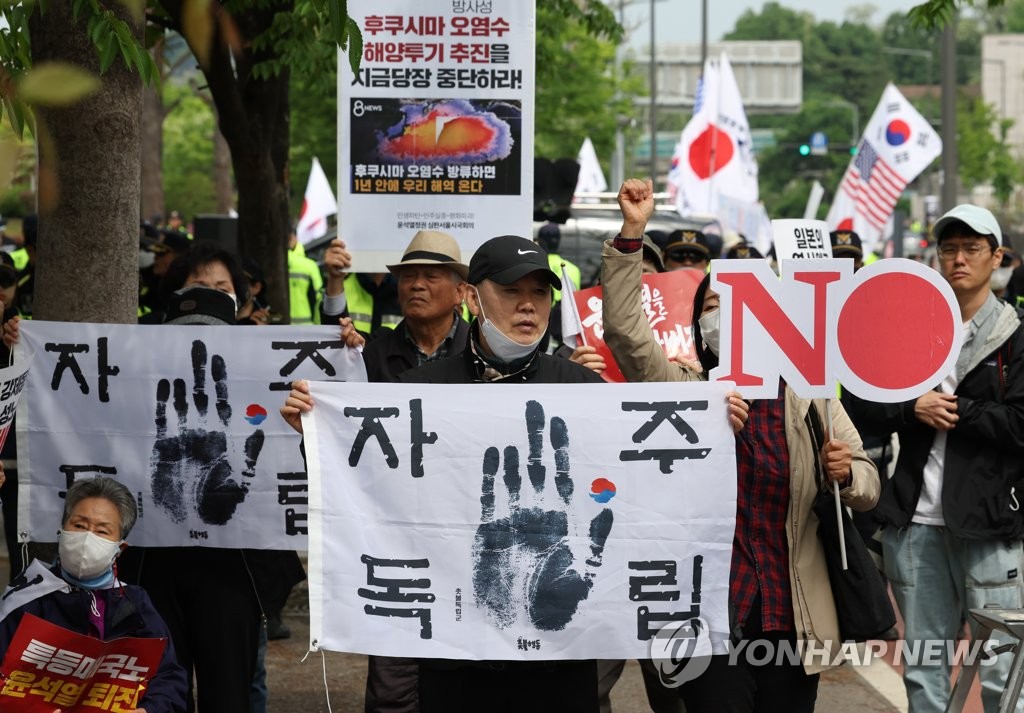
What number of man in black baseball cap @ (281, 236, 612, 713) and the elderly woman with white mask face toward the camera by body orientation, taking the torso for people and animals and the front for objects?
2

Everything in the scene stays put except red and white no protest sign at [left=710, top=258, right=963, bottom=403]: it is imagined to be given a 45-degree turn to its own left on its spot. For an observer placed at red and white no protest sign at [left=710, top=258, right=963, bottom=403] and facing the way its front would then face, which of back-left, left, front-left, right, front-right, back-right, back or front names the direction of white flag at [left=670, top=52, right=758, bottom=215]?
back-left

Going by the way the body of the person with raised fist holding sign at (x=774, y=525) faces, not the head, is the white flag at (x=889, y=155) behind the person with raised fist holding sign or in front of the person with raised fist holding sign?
behind

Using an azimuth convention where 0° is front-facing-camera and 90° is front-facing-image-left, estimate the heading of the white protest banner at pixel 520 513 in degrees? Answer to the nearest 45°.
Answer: approximately 0°

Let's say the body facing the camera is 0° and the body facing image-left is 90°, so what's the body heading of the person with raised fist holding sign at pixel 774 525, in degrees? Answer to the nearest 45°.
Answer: approximately 0°

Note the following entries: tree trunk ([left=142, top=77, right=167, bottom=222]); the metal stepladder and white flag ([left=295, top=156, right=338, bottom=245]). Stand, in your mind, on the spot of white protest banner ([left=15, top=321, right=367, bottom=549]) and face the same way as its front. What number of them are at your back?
2
